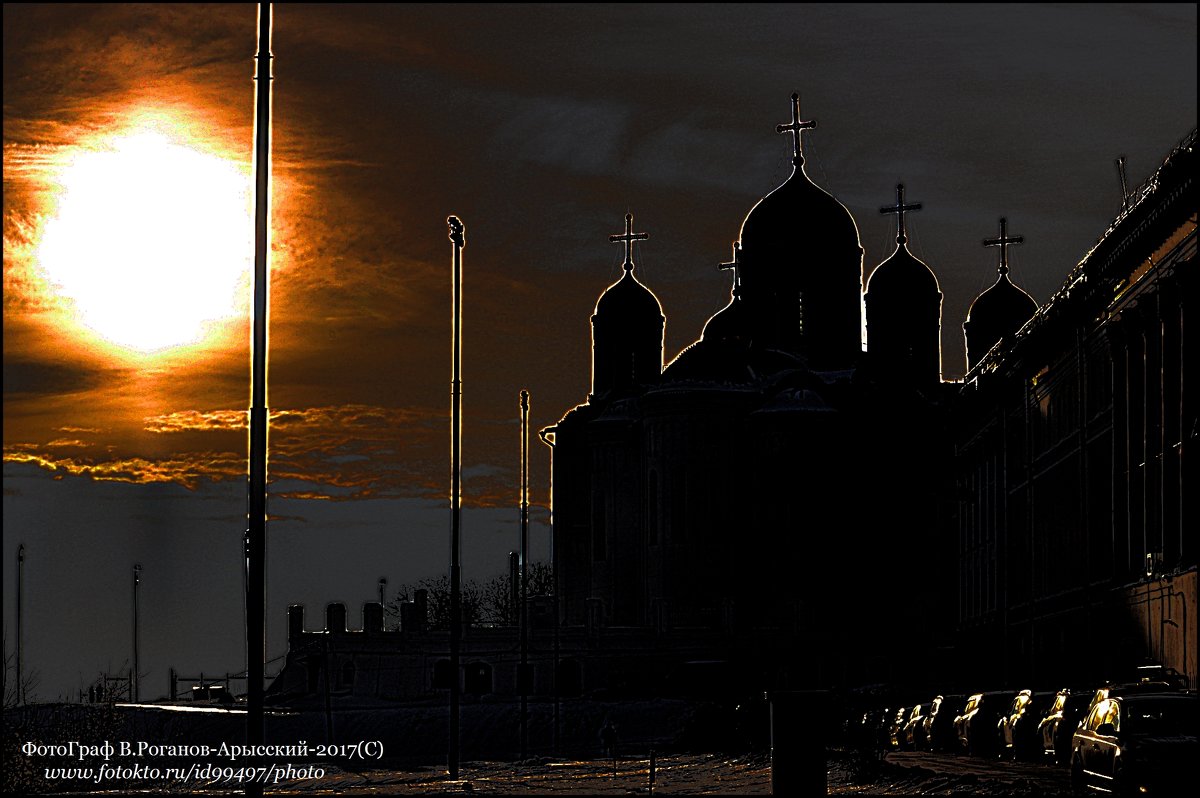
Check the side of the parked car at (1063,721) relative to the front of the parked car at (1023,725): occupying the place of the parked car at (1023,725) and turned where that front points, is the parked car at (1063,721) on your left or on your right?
on your left

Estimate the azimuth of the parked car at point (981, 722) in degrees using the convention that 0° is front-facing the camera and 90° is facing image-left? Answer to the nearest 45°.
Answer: approximately 45°

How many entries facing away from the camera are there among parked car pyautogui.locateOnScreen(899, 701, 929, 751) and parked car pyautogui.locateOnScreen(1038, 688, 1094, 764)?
0

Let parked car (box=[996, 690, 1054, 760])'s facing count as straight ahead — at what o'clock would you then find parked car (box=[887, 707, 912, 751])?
parked car (box=[887, 707, 912, 751]) is roughly at 4 o'clock from parked car (box=[996, 690, 1054, 760]).

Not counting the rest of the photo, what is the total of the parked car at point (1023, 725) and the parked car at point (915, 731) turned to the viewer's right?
0

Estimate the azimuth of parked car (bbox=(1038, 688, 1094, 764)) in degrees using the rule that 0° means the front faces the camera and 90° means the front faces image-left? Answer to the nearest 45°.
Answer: approximately 45°

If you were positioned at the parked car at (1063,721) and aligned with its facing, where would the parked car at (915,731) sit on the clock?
the parked car at (915,731) is roughly at 4 o'clock from the parked car at (1063,721).

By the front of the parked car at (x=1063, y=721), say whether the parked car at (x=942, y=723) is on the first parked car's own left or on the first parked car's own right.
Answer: on the first parked car's own right

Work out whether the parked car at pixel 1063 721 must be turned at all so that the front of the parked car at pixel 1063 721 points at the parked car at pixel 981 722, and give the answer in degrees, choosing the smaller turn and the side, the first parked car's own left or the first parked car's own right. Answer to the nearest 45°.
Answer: approximately 135° to the first parked car's own right
